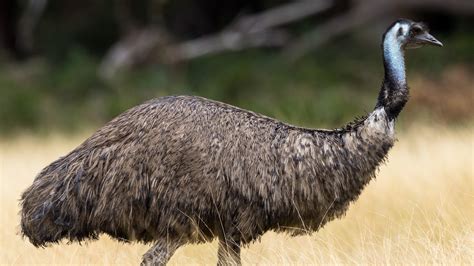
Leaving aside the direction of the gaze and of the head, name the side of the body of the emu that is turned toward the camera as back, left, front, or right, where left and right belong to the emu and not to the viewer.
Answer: right
